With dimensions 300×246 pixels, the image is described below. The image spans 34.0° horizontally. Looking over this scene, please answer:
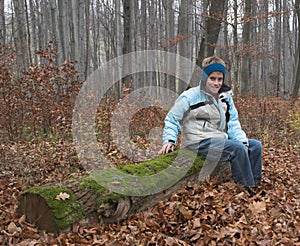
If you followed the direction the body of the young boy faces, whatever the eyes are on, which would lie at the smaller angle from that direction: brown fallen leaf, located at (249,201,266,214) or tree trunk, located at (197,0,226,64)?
the brown fallen leaf

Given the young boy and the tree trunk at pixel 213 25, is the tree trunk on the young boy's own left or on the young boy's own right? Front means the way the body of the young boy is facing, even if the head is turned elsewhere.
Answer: on the young boy's own left

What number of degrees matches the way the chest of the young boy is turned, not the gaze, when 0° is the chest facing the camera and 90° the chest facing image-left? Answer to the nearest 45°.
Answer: approximately 315°

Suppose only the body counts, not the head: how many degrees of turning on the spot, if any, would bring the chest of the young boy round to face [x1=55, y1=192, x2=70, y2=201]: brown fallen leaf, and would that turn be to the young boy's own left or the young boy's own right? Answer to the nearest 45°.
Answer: approximately 90° to the young boy's own right

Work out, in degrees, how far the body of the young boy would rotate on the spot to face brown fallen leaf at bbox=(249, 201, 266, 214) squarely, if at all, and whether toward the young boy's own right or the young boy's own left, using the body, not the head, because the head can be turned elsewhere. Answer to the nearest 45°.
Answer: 0° — they already face it
